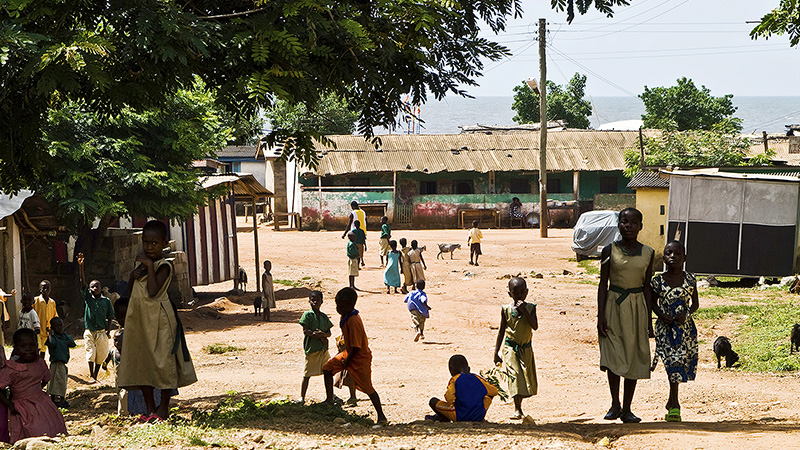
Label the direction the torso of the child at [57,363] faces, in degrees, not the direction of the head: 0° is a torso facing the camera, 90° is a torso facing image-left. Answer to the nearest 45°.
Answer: approximately 0°

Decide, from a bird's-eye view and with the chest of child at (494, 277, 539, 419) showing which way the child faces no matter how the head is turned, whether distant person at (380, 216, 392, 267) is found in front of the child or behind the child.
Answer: behind

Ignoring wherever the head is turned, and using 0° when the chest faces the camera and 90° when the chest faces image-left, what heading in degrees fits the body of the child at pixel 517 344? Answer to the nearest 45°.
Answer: approximately 0°

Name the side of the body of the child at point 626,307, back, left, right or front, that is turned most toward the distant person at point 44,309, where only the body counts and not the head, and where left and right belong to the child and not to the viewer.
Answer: right

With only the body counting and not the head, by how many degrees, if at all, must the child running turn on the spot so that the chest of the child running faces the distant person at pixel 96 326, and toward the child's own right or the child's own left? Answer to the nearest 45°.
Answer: approximately 45° to the child's own right

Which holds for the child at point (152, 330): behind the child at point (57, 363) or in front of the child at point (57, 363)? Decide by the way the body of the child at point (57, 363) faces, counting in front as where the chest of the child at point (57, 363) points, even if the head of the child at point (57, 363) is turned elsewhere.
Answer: in front

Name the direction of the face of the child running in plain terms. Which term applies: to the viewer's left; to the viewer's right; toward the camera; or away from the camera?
to the viewer's left

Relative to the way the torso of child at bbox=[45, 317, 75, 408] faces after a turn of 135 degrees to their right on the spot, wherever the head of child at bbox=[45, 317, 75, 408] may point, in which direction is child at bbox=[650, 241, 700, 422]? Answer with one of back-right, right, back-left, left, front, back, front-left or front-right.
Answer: back
